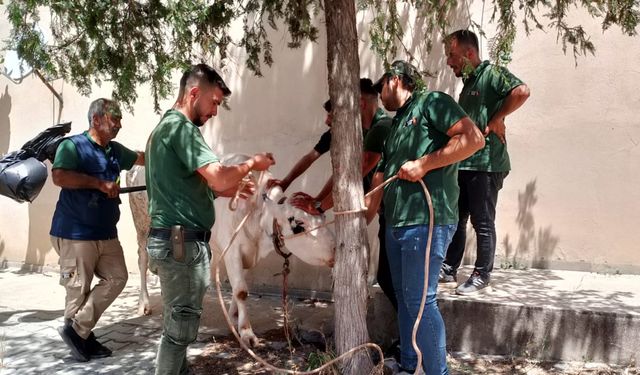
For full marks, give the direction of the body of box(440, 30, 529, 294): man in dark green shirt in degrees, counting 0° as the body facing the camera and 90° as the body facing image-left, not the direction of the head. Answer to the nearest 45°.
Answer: approximately 45°

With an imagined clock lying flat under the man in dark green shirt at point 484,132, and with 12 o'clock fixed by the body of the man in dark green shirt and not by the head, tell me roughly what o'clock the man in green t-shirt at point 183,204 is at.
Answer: The man in green t-shirt is roughly at 12 o'clock from the man in dark green shirt.

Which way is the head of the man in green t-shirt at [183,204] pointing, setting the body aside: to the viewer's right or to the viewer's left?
to the viewer's right

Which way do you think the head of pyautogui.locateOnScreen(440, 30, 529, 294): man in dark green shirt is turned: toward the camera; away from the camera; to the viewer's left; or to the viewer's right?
to the viewer's left

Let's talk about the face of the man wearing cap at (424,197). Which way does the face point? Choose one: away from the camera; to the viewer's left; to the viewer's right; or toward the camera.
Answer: to the viewer's left

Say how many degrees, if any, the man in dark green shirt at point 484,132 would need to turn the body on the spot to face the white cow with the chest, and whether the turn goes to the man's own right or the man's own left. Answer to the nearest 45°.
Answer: approximately 45° to the man's own right

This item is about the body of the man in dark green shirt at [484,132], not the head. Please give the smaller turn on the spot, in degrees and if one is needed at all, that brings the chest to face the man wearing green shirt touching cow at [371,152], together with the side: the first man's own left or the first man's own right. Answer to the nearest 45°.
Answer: approximately 45° to the first man's own right

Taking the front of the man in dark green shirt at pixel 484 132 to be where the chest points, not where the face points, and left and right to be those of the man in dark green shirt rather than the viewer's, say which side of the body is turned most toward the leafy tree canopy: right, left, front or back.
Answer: front

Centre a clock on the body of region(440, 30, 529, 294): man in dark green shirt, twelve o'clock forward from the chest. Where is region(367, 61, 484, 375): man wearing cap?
The man wearing cap is roughly at 11 o'clock from the man in dark green shirt.
